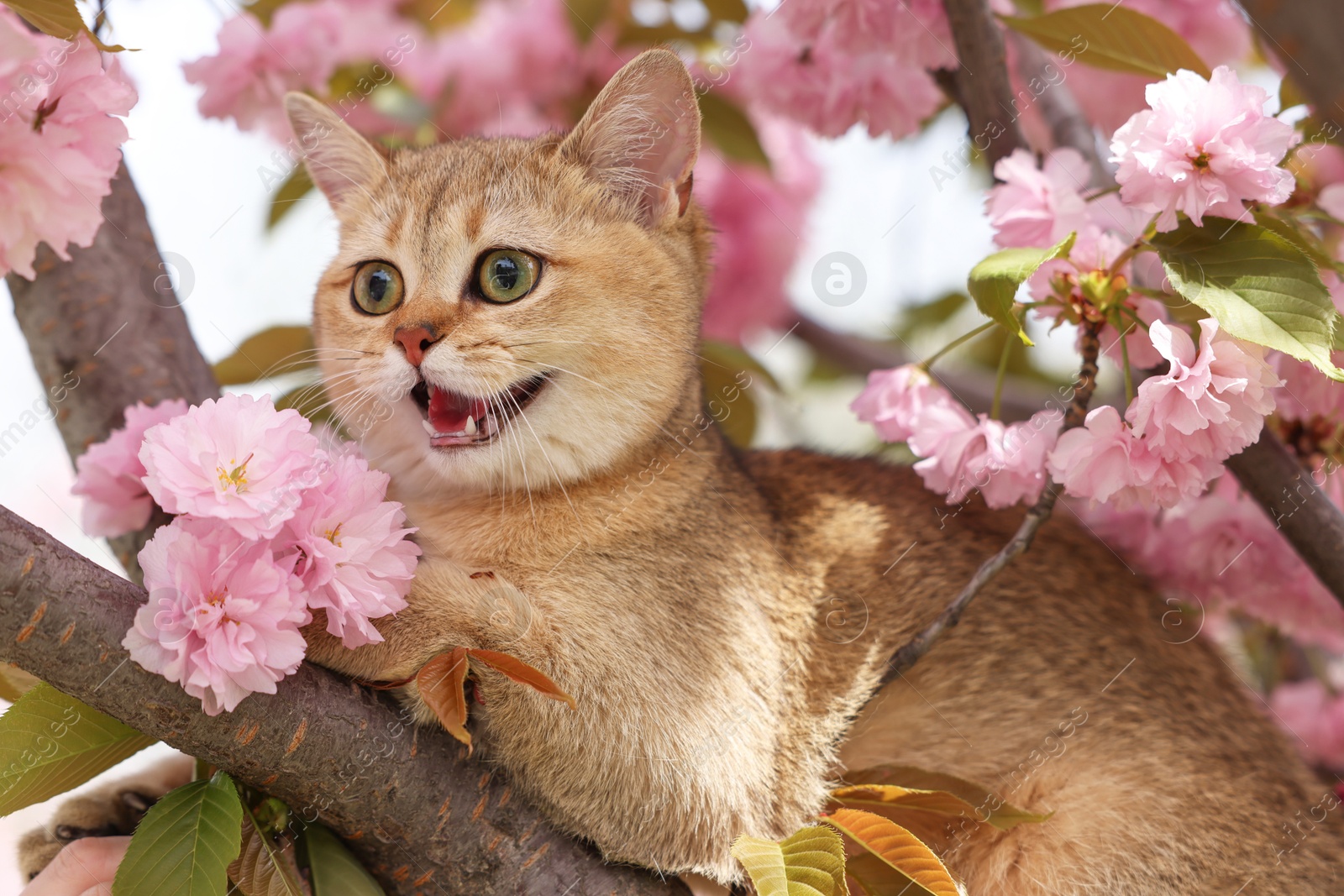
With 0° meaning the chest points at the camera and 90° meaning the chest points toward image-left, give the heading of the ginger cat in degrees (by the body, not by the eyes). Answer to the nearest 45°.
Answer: approximately 45°

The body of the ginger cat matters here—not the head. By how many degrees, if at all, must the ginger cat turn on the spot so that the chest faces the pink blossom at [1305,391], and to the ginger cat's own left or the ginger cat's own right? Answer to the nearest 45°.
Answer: approximately 135° to the ginger cat's own left

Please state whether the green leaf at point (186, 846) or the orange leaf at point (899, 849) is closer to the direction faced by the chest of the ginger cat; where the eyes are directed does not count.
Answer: the green leaf

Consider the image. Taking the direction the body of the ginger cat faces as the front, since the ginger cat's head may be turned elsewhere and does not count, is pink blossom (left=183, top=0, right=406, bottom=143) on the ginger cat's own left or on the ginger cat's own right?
on the ginger cat's own right

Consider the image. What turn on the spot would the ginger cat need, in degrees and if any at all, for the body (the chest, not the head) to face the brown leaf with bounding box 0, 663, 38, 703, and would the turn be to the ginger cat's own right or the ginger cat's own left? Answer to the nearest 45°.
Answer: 0° — it already faces it

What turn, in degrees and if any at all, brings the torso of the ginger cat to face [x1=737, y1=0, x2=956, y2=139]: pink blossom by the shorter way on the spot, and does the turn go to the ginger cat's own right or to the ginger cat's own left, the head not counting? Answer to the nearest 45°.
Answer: approximately 135° to the ginger cat's own right
